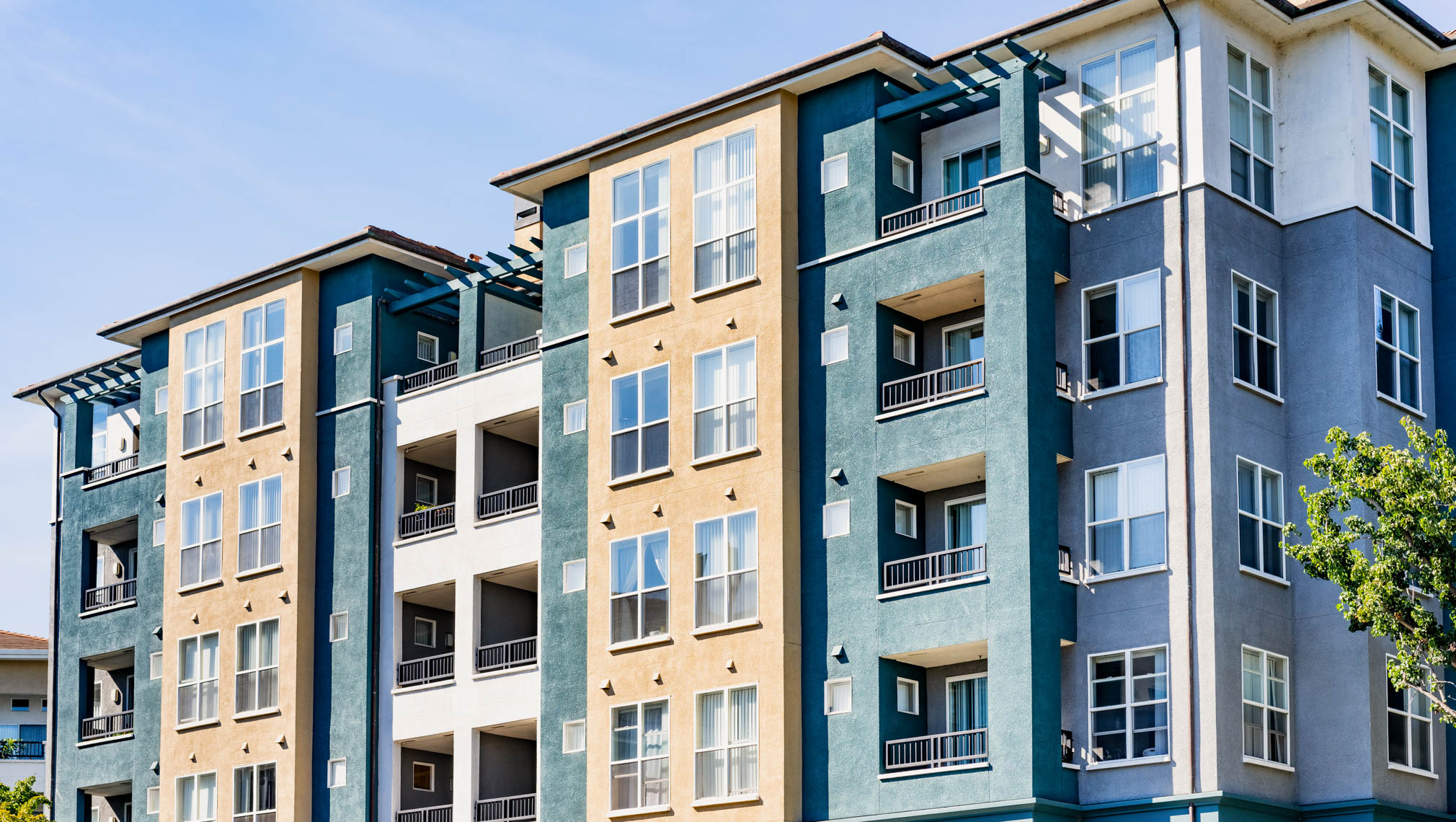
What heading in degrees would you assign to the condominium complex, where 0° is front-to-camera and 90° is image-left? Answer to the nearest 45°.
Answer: approximately 45°
